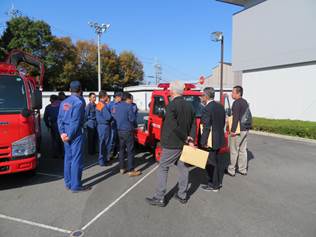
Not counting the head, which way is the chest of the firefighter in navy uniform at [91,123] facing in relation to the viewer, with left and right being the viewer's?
facing the viewer and to the right of the viewer

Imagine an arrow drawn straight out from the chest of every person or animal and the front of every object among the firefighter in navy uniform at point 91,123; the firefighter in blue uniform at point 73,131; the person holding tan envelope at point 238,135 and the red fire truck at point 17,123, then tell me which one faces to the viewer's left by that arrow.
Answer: the person holding tan envelope

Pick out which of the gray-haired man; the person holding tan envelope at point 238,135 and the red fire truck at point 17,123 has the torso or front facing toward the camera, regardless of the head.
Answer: the red fire truck

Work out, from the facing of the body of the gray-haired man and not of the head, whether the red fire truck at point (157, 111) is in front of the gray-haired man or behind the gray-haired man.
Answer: in front

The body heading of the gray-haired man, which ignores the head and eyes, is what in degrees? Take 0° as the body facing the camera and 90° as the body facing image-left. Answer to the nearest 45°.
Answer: approximately 135°

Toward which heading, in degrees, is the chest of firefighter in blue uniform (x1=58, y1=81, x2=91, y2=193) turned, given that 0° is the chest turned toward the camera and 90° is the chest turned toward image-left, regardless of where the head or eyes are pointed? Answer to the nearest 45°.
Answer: approximately 225°

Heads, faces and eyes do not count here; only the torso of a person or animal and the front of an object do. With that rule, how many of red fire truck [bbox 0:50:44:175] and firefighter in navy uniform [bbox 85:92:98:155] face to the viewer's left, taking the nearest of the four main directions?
0

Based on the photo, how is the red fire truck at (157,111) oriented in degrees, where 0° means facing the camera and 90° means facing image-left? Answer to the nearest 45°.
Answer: approximately 315°

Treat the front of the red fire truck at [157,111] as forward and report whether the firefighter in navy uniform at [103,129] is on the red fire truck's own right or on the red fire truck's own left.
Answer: on the red fire truck's own right

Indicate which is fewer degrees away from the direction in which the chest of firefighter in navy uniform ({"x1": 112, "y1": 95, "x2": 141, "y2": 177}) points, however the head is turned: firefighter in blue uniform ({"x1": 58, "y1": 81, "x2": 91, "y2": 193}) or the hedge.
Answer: the hedge

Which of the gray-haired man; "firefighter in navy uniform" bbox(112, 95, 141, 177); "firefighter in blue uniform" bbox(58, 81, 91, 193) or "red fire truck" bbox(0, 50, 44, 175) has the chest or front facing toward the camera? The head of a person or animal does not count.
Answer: the red fire truck

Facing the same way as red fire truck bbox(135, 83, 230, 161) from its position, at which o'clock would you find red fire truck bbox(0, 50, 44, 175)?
red fire truck bbox(0, 50, 44, 175) is roughly at 3 o'clock from red fire truck bbox(135, 83, 230, 161).

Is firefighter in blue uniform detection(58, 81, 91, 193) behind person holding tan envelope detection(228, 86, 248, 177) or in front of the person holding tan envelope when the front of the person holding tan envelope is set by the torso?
in front
